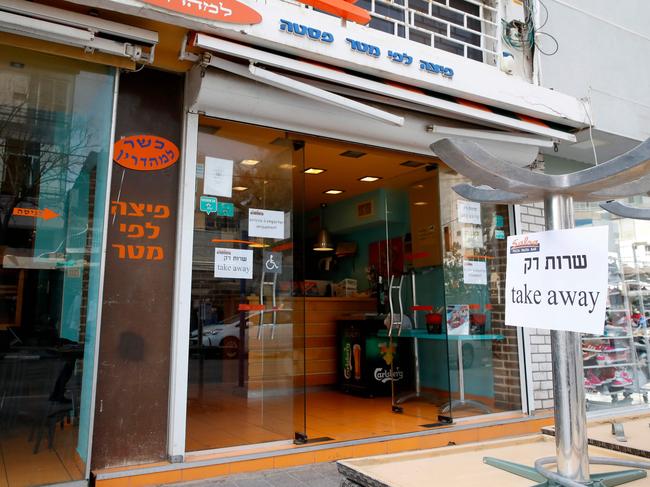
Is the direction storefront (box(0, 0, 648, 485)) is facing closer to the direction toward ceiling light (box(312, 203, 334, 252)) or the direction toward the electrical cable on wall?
the electrical cable on wall

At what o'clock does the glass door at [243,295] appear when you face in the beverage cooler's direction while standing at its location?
The glass door is roughly at 2 o'clock from the beverage cooler.

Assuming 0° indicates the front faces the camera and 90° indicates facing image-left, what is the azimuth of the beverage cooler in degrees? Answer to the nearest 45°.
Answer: approximately 315°

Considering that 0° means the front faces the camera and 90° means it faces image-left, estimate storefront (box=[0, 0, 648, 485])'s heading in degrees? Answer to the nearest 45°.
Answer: approximately 315°
